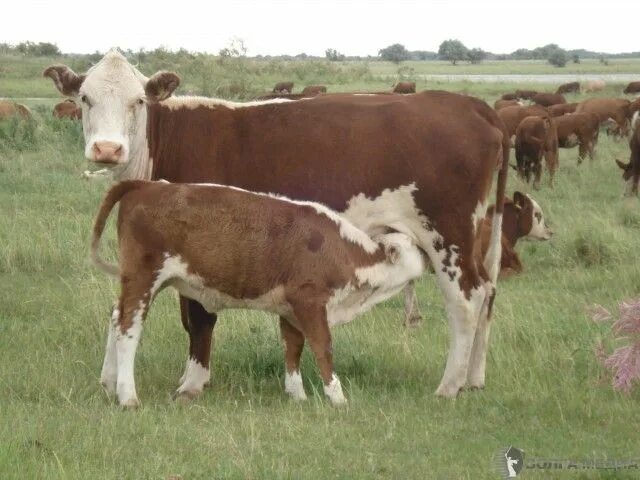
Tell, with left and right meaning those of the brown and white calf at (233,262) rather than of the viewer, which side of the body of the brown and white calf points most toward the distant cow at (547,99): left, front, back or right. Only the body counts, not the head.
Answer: left

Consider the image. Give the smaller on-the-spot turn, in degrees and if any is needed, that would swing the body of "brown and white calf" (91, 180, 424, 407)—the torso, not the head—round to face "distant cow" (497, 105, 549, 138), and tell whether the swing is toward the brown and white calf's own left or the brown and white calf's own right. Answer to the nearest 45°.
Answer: approximately 90° to the brown and white calf's own left

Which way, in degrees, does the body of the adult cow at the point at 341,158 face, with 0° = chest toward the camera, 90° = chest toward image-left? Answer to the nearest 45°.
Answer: approximately 90°

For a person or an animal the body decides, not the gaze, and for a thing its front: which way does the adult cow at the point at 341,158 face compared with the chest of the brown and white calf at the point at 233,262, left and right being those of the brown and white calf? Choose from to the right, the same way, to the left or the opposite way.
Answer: the opposite way

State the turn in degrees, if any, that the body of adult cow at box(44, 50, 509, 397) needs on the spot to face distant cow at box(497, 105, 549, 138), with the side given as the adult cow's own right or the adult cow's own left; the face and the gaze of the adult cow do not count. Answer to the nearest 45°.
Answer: approximately 90° to the adult cow's own right

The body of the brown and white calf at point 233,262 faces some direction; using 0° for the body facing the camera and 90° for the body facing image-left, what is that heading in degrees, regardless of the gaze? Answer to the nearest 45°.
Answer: approximately 270°

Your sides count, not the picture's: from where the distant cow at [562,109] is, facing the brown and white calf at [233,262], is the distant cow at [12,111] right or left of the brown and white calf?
right

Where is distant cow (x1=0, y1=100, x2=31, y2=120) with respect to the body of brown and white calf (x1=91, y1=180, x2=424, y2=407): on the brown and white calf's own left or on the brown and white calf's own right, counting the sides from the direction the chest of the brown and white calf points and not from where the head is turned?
on the brown and white calf's own left

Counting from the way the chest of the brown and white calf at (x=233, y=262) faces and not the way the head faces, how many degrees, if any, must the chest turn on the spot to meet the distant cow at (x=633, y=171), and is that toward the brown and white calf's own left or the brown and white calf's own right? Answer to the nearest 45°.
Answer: approximately 45° to the brown and white calf's own left

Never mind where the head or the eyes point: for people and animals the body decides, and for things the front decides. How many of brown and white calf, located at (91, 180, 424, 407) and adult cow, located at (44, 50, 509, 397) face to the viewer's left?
1

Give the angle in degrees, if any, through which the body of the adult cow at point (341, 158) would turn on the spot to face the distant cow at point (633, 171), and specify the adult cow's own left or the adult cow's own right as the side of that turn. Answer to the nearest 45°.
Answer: approximately 135° to the adult cow's own right
